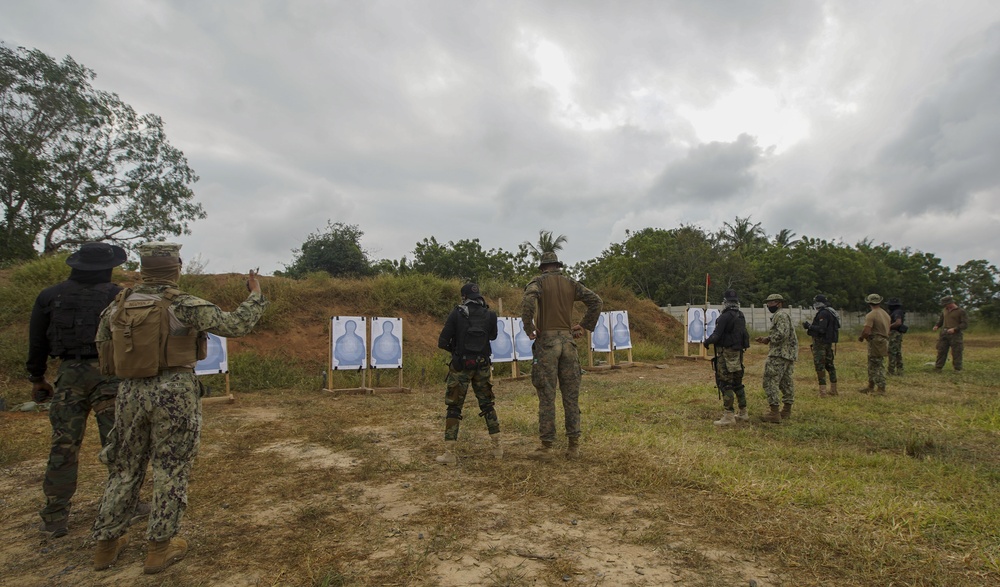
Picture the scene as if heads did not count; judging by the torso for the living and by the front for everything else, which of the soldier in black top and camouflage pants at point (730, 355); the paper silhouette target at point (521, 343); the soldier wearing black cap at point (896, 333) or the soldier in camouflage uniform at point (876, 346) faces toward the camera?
the paper silhouette target

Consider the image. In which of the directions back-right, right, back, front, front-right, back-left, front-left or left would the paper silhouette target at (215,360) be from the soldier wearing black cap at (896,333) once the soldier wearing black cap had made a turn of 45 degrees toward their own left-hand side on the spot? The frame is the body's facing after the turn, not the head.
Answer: front

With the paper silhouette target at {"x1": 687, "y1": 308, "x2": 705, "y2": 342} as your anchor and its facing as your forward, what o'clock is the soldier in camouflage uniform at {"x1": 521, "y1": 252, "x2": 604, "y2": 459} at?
The soldier in camouflage uniform is roughly at 12 o'clock from the paper silhouette target.

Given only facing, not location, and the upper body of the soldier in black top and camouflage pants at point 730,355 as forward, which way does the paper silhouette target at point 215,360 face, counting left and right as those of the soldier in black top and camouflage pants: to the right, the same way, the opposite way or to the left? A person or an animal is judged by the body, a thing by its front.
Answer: the opposite way

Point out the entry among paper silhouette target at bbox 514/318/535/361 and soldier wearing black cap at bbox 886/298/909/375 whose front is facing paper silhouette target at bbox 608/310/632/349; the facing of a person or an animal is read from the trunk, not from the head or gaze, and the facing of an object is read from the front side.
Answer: the soldier wearing black cap

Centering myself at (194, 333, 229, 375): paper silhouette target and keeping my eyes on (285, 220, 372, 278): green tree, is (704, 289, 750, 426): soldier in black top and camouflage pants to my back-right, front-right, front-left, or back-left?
back-right

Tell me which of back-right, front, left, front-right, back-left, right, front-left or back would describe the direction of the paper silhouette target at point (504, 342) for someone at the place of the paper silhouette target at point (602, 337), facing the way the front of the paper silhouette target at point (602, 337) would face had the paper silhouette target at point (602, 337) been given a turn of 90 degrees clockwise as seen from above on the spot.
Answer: front-left

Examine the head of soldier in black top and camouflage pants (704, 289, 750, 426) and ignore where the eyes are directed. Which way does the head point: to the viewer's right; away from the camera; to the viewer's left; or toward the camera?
away from the camera

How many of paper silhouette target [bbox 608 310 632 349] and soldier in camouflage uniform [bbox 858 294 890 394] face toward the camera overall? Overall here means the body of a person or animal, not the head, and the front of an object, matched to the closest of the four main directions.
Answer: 1

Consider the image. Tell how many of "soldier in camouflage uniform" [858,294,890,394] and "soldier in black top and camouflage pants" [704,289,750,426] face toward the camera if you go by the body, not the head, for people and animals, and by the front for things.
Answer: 0

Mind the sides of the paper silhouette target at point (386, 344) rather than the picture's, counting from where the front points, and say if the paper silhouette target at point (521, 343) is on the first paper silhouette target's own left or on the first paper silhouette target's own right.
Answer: on the first paper silhouette target's own left
